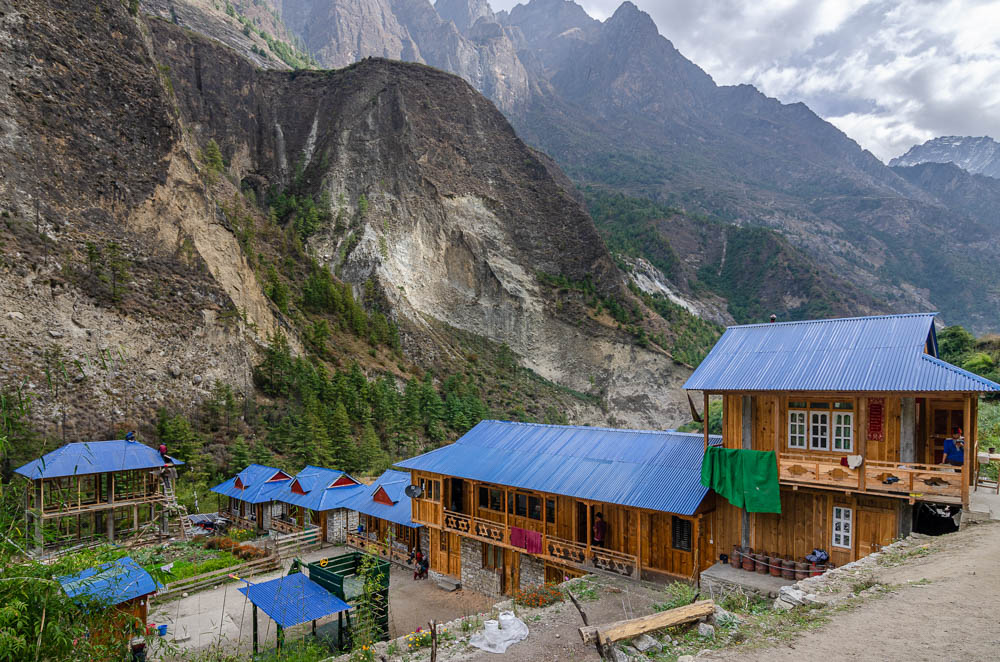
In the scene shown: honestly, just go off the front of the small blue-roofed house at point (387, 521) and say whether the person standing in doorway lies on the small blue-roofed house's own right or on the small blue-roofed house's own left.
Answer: on the small blue-roofed house's own left

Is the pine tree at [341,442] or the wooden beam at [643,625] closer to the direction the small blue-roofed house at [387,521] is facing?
the wooden beam

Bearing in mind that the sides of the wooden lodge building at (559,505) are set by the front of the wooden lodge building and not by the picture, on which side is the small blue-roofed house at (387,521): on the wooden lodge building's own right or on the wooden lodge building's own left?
on the wooden lodge building's own right

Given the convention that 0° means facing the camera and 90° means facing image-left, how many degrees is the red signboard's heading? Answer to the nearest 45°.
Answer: approximately 0°

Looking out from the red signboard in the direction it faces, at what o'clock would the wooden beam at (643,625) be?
The wooden beam is roughly at 1 o'clock from the red signboard.

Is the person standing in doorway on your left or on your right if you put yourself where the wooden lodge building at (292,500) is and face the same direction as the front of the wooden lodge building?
on your left

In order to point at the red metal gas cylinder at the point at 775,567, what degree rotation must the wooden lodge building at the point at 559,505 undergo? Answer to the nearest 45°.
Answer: approximately 90° to its left

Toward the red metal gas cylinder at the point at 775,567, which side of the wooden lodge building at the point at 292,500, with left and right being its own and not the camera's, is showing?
left
